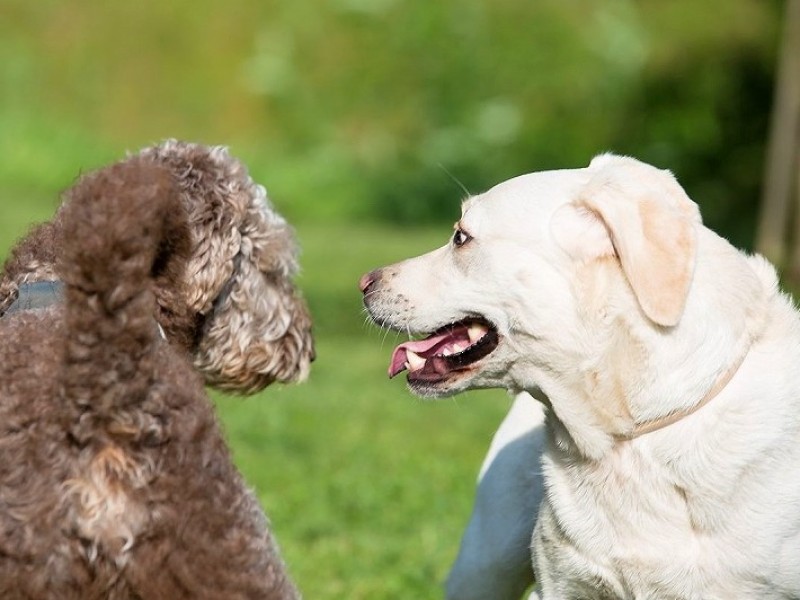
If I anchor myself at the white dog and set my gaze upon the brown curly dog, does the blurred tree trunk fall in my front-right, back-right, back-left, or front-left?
back-right
